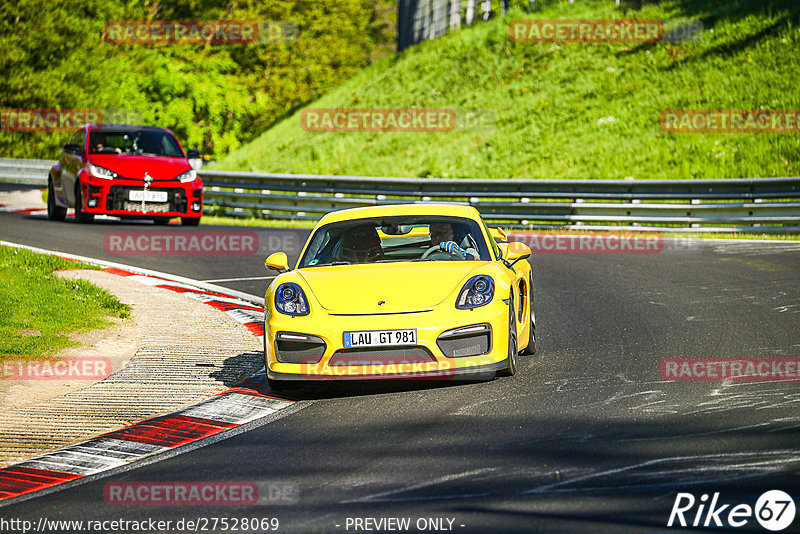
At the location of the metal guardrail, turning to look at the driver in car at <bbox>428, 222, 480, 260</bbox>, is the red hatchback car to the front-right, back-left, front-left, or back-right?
front-right

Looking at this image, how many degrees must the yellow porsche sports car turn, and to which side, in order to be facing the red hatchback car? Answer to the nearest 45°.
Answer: approximately 180°

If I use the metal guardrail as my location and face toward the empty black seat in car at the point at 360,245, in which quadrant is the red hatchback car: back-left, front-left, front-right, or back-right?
front-right

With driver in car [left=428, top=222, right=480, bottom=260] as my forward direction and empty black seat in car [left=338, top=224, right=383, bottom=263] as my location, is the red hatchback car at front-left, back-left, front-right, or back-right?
back-left

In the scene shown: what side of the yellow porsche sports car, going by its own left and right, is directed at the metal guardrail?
back

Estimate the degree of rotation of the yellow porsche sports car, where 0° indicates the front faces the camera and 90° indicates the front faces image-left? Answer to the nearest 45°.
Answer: approximately 0°
